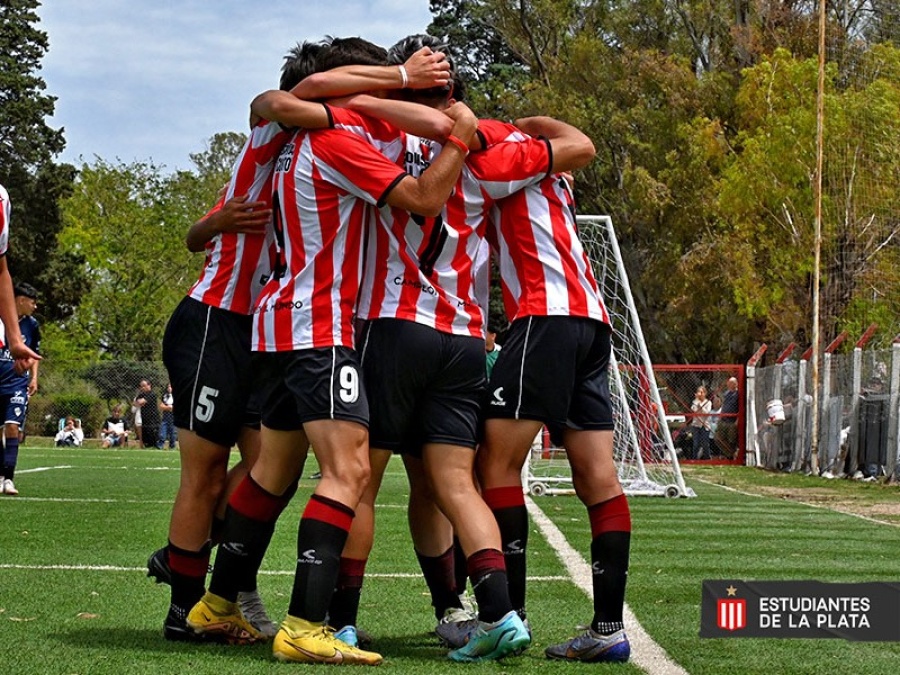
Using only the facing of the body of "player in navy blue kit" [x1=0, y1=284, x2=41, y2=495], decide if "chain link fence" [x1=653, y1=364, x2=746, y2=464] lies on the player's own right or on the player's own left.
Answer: on the player's own left

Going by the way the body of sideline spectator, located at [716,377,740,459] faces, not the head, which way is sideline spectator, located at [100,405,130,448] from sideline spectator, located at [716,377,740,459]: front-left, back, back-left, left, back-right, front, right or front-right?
front-right

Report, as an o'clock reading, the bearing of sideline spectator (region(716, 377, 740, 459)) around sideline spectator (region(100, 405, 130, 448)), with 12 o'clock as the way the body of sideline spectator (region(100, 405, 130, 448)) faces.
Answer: sideline spectator (region(716, 377, 740, 459)) is roughly at 10 o'clock from sideline spectator (region(100, 405, 130, 448)).

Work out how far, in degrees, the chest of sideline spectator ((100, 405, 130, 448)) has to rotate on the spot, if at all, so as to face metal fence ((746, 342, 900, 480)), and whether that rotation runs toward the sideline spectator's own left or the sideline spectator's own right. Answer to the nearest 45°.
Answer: approximately 45° to the sideline spectator's own left

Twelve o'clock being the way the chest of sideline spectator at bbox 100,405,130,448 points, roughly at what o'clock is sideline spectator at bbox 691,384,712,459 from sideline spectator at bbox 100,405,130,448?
sideline spectator at bbox 691,384,712,459 is roughly at 10 o'clock from sideline spectator at bbox 100,405,130,448.

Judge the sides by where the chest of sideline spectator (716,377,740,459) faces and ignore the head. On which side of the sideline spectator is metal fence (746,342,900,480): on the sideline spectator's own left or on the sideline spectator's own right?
on the sideline spectator's own left

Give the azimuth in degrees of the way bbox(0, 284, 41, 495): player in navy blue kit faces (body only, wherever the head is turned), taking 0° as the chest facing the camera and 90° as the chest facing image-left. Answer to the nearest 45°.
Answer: approximately 0°

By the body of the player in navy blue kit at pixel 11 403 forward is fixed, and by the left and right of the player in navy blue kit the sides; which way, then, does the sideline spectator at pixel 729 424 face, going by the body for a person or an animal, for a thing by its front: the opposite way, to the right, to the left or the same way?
to the right

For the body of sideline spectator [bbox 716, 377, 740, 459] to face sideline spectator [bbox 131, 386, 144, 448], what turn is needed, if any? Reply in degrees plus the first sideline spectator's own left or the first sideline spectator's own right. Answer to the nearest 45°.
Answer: approximately 45° to the first sideline spectator's own right
